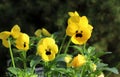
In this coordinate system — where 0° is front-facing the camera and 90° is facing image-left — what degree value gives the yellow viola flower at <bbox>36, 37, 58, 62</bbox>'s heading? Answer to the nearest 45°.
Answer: approximately 0°

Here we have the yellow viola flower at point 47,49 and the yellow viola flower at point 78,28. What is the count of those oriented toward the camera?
2

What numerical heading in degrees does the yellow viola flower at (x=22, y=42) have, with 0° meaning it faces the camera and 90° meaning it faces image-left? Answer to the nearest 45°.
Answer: approximately 315°

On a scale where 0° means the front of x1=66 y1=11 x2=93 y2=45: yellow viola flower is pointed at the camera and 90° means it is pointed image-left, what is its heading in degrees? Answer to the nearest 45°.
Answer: approximately 0°

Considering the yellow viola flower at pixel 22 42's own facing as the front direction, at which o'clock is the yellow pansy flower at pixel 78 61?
The yellow pansy flower is roughly at 11 o'clock from the yellow viola flower.
